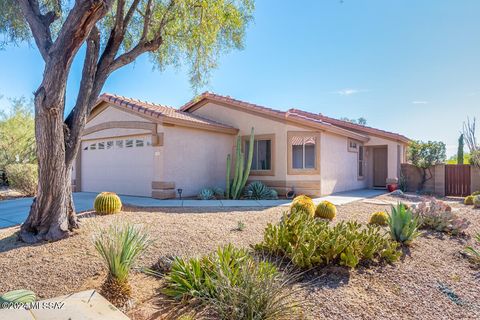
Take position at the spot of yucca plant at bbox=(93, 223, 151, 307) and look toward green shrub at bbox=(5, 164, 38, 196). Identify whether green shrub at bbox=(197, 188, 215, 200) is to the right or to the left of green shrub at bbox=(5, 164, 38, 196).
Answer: right

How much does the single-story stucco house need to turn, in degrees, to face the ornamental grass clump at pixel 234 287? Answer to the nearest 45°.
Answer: approximately 45° to its left

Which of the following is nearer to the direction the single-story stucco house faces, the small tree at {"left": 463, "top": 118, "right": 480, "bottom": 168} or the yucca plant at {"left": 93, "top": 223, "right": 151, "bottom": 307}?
the yucca plant

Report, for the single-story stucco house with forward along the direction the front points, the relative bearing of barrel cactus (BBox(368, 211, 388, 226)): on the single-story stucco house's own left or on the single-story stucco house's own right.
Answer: on the single-story stucco house's own left

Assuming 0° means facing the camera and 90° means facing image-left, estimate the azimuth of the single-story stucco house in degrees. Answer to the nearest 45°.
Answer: approximately 45°

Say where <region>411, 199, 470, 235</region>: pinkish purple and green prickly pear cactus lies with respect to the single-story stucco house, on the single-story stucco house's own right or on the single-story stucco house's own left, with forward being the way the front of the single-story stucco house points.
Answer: on the single-story stucco house's own left
